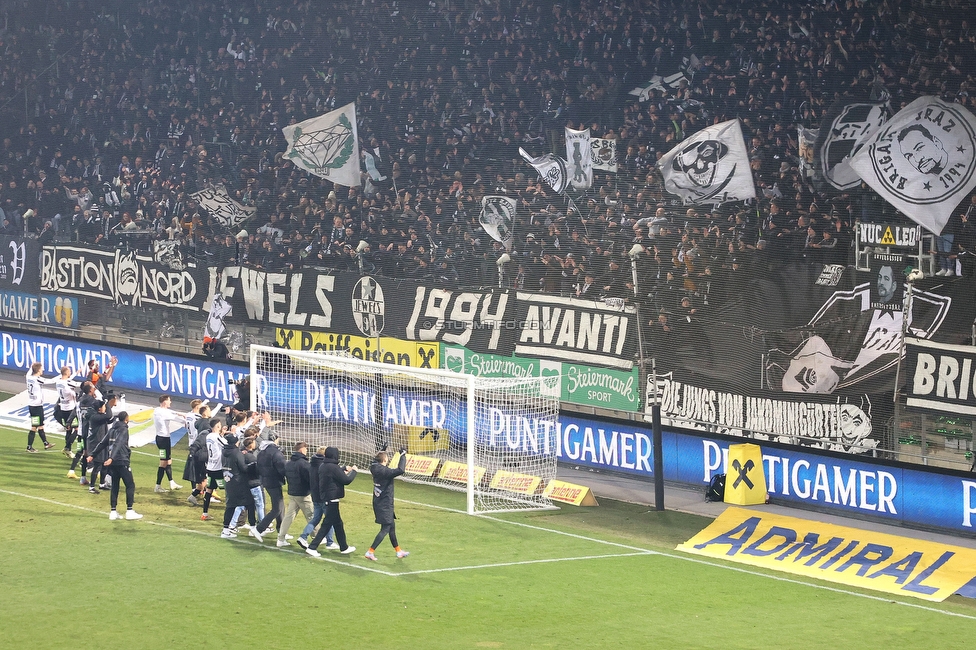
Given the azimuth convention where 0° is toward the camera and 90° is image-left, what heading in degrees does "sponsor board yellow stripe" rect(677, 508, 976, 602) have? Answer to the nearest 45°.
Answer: approximately 45°

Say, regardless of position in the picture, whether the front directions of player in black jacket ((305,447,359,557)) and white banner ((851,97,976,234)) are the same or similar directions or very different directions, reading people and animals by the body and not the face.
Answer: very different directions

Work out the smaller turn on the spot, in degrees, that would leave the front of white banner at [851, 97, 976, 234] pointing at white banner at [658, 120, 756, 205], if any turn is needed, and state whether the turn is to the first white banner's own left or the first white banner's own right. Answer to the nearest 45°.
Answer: approximately 135° to the first white banner's own right

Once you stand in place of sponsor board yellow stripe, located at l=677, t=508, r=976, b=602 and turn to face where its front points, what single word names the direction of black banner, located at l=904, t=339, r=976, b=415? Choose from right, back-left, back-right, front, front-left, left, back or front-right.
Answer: back

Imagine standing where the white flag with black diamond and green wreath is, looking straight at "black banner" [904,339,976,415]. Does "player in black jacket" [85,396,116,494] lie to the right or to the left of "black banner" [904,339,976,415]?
right

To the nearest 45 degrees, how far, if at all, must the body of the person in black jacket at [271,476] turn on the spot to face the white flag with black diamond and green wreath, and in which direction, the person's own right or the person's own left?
approximately 45° to the person's own left

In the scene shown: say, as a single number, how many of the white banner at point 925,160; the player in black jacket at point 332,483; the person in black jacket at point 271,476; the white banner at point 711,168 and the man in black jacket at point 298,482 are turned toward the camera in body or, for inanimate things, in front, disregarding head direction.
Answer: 2

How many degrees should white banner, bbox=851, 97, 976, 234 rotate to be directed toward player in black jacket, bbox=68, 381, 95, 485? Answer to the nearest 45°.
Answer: approximately 90° to its right

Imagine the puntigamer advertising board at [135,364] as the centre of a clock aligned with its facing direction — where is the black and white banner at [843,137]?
The black and white banner is roughly at 9 o'clock from the puntigamer advertising board.

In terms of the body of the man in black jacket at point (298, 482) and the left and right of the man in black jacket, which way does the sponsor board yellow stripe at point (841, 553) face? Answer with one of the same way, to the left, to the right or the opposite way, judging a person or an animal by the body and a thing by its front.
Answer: the opposite way
